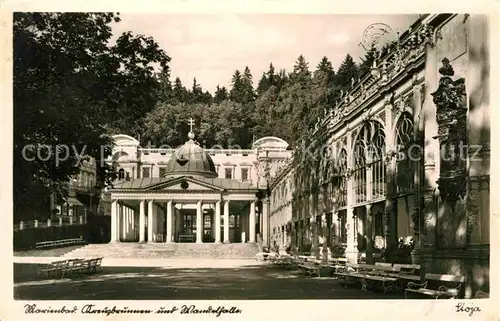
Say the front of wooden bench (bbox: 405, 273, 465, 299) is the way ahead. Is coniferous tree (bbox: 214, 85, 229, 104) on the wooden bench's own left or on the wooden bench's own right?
on the wooden bench's own right

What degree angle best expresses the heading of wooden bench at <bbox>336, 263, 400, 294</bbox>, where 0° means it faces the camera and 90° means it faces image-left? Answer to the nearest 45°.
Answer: approximately 45°

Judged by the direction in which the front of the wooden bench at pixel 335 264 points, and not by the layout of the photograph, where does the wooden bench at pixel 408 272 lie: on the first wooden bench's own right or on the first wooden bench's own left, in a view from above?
on the first wooden bench's own left

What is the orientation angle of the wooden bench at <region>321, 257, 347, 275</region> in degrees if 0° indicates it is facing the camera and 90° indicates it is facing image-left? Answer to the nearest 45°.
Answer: approximately 45°

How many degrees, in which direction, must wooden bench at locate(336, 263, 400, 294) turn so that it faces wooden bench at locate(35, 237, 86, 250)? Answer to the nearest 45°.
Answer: approximately 45° to its right
